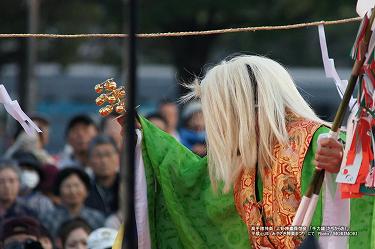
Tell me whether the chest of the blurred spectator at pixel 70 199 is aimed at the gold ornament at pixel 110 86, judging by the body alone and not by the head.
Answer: yes

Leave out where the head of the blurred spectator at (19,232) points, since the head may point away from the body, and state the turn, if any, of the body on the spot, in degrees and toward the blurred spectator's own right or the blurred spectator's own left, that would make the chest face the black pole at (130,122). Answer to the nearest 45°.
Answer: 0° — they already face it

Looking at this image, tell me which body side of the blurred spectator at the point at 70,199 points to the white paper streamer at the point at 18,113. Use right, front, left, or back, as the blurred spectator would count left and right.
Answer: front

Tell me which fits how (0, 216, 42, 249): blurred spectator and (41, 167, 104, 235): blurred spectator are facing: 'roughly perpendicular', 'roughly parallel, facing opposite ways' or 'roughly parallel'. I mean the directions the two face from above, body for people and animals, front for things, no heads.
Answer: roughly parallel

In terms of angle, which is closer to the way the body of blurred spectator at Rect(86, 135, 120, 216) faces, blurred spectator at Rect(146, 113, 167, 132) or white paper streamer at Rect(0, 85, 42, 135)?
the white paper streamer

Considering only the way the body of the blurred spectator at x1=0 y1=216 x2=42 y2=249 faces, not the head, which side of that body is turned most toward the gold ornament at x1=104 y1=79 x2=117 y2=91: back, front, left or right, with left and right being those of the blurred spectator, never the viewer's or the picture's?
front

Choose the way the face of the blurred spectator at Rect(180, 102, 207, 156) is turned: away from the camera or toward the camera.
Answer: toward the camera

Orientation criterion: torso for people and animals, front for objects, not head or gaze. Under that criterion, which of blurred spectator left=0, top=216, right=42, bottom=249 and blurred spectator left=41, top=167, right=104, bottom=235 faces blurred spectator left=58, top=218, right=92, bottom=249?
blurred spectator left=41, top=167, right=104, bottom=235

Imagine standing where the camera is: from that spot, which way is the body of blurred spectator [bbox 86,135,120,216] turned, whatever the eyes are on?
toward the camera

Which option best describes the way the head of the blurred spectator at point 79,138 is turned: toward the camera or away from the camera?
toward the camera

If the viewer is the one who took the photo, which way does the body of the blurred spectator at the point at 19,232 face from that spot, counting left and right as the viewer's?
facing the viewer

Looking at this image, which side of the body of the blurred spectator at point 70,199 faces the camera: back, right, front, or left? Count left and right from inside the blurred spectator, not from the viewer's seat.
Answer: front
